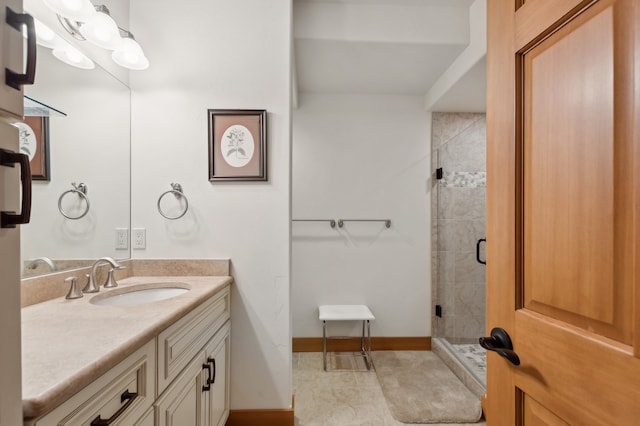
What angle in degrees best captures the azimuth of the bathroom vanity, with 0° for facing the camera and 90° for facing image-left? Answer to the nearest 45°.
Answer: approximately 315°

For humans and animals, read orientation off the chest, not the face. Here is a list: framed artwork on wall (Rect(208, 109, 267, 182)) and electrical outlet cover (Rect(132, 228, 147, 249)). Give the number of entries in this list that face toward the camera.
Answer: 2

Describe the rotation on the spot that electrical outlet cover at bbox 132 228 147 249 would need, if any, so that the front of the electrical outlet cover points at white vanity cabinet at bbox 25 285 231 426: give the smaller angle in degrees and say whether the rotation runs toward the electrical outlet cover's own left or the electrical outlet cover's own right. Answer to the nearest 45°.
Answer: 0° — it already faces it

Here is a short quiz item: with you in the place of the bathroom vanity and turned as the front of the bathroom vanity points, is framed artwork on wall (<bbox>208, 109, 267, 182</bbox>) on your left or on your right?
on your left

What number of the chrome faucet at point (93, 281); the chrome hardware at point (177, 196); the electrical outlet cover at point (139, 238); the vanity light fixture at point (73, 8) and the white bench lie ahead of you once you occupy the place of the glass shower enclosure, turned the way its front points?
5

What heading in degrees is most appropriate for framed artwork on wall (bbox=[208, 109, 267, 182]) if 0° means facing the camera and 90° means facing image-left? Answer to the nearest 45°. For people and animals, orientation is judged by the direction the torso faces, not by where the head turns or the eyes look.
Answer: approximately 0°

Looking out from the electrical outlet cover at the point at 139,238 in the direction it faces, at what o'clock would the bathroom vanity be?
The bathroom vanity is roughly at 12 o'clock from the electrical outlet cover.

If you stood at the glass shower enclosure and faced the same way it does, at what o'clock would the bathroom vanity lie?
The bathroom vanity is roughly at 11 o'clock from the glass shower enclosure.

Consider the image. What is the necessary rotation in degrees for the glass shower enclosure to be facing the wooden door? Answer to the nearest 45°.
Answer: approximately 45° to its left

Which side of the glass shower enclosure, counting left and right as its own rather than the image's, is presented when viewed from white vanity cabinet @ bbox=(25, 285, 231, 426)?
front
